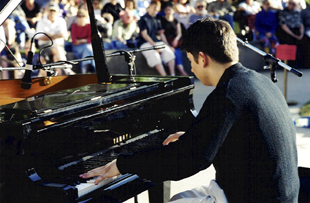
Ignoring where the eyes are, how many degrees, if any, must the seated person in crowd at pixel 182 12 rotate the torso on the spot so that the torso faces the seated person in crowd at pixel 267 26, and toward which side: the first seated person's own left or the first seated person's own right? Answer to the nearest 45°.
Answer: approximately 135° to the first seated person's own left

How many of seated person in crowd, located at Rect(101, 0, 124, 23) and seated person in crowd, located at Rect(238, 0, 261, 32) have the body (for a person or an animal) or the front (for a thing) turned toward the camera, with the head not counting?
2

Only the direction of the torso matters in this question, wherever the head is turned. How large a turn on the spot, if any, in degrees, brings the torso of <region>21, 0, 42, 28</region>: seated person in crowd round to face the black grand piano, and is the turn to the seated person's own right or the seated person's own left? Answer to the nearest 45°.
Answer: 0° — they already face it

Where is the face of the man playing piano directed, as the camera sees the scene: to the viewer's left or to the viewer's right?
to the viewer's left

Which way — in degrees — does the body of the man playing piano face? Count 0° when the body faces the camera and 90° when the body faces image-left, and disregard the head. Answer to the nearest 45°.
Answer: approximately 135°

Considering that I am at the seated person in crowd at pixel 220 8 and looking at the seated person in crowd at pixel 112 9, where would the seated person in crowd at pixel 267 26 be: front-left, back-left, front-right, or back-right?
back-left

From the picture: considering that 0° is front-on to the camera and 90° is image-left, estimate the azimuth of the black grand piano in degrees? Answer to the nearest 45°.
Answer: approximately 315°

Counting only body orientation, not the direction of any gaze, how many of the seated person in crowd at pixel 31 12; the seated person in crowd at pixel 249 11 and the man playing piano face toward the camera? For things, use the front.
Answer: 2
